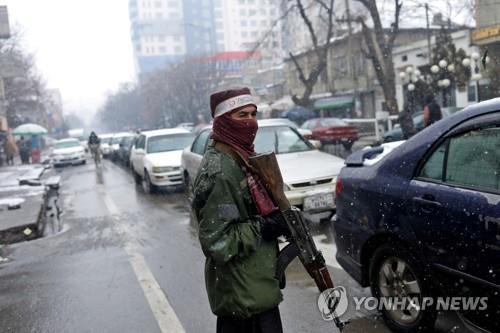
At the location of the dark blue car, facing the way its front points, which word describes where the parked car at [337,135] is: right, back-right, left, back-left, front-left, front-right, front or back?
back-left

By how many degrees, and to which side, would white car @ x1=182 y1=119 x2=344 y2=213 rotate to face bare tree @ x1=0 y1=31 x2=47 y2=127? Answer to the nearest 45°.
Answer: approximately 180°

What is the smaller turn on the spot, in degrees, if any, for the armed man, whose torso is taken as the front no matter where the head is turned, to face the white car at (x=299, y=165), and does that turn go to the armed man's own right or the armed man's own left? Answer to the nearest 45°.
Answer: approximately 90° to the armed man's own left

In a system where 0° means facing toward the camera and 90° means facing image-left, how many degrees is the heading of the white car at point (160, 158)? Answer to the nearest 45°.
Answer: approximately 315°

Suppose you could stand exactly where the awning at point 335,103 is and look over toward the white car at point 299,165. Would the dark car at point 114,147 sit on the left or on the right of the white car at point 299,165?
right

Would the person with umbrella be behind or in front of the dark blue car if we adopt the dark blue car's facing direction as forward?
behind
